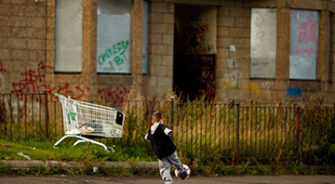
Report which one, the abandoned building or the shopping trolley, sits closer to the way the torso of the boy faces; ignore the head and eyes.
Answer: the abandoned building

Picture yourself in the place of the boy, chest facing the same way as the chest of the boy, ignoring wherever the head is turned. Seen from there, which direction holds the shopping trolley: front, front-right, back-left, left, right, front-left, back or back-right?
left

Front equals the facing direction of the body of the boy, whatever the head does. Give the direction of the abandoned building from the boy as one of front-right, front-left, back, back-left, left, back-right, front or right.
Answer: front-left

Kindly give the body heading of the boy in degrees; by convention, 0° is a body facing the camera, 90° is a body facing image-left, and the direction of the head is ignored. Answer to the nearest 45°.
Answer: approximately 225°

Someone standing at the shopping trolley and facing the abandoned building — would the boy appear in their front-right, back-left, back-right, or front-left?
back-right

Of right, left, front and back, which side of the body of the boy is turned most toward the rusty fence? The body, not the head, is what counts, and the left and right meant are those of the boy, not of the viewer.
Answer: front
